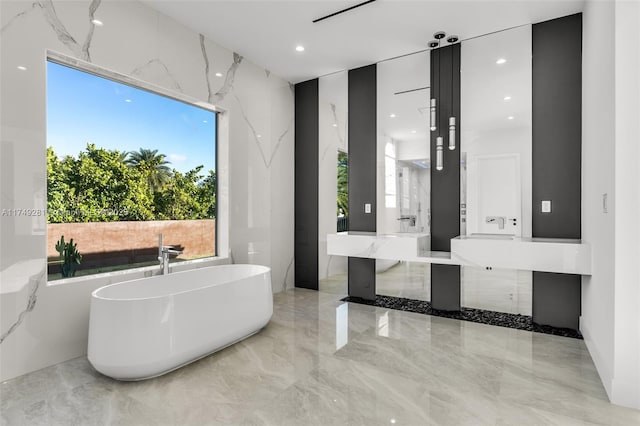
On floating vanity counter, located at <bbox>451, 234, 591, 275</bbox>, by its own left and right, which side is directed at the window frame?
right

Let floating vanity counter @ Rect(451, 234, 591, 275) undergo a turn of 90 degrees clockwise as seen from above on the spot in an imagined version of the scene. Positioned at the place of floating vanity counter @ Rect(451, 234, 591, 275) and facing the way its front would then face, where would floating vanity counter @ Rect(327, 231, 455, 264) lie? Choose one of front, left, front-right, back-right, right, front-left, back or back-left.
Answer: front

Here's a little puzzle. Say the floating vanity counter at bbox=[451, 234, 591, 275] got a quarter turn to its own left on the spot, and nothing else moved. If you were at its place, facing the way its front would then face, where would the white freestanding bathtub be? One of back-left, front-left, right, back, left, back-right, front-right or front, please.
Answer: back-right

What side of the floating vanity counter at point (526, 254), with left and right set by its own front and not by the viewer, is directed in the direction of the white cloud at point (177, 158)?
right

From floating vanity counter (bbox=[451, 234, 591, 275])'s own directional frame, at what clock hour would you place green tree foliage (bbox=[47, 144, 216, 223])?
The green tree foliage is roughly at 2 o'clock from the floating vanity counter.

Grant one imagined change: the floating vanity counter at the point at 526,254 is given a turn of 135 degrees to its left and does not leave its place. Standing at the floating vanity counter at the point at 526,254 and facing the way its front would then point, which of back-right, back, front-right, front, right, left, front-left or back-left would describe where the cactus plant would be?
back

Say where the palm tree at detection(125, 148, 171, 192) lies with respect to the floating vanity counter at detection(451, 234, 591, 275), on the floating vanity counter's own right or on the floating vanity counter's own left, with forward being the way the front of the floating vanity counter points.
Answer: on the floating vanity counter's own right

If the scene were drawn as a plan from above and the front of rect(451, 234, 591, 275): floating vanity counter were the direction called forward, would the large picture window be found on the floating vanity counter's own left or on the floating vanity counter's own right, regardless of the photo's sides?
on the floating vanity counter's own right

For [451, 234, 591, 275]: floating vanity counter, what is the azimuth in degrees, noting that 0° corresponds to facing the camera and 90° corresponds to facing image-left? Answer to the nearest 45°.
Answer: approximately 0°
